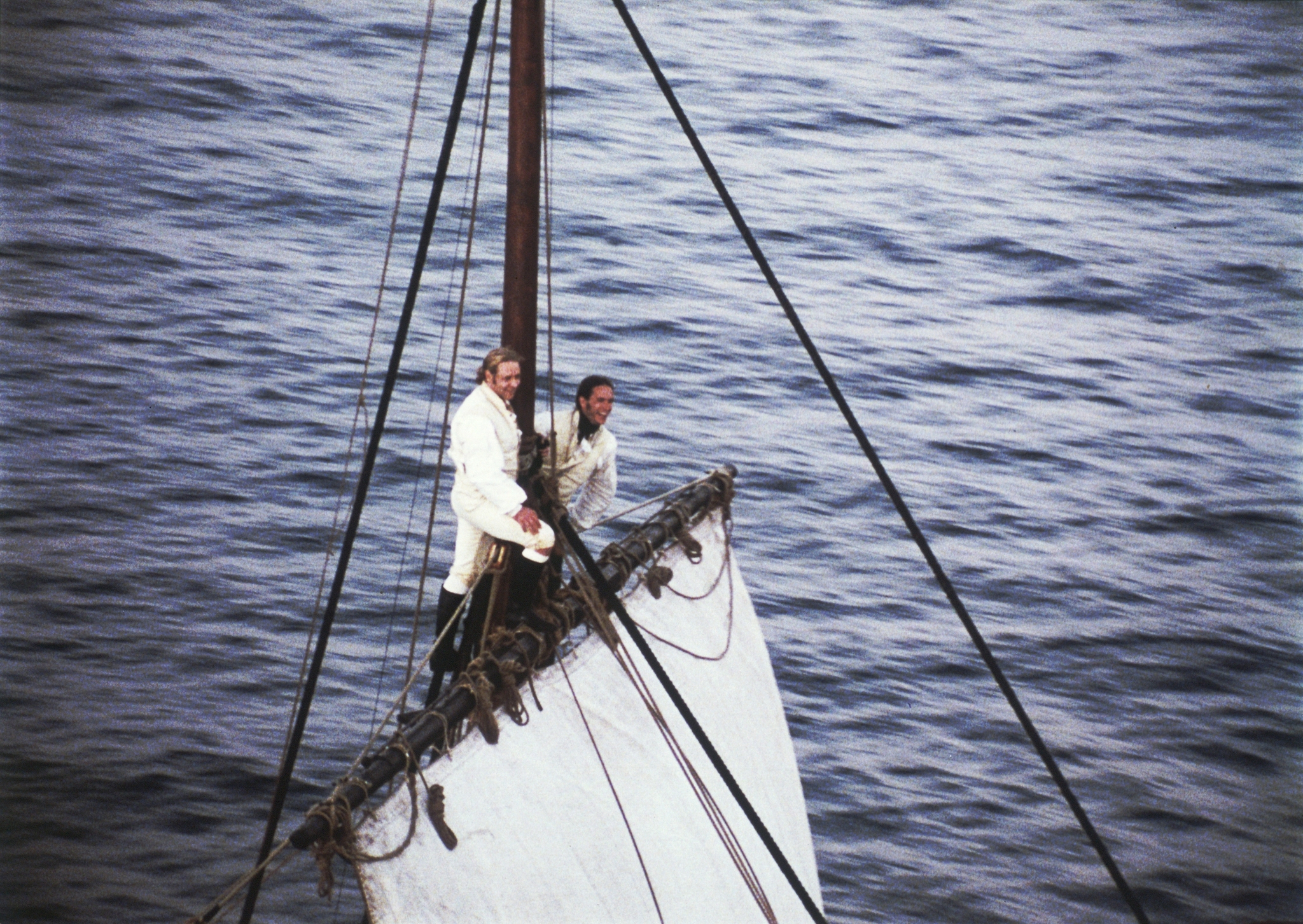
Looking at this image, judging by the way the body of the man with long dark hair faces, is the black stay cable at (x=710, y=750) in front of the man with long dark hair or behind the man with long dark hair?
in front

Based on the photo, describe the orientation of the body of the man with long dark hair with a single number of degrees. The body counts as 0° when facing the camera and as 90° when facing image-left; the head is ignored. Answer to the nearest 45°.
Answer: approximately 315°

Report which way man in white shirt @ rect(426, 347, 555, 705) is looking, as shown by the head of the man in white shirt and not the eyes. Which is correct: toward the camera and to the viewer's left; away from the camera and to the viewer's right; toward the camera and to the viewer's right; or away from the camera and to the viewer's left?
toward the camera and to the viewer's right

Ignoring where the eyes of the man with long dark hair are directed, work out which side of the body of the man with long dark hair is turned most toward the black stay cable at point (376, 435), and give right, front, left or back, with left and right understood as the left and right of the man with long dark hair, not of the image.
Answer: right

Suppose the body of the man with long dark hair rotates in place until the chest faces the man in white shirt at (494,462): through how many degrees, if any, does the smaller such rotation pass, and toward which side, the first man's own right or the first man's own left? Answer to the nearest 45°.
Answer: approximately 45° to the first man's own right
